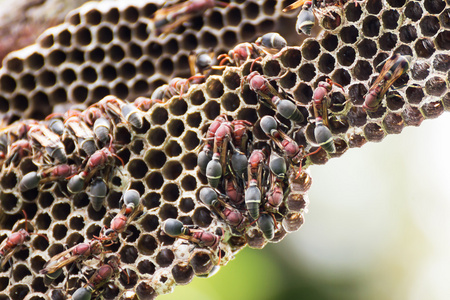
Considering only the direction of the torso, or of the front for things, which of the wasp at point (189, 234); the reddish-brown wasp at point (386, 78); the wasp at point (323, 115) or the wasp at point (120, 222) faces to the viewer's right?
the wasp at point (189, 234)

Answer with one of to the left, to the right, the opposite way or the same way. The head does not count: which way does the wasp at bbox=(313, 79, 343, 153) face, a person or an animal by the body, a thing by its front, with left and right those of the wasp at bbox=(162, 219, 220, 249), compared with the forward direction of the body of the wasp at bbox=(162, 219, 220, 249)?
to the left

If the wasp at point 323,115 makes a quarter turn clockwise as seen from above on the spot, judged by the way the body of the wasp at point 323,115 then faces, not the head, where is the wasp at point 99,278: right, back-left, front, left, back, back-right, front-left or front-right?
back

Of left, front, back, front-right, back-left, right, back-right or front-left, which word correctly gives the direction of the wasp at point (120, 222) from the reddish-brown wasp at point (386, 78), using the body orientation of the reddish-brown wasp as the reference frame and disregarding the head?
front-right

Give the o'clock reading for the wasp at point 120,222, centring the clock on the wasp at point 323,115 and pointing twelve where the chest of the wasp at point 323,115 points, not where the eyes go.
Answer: the wasp at point 120,222 is roughly at 9 o'clock from the wasp at point 323,115.

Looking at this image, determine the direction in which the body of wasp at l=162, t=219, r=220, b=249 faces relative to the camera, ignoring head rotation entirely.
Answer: to the viewer's right

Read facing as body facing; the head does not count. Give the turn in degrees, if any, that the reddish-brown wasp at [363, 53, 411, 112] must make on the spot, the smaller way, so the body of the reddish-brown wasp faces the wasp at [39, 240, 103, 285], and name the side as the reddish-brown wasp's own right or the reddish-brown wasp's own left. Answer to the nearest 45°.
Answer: approximately 45° to the reddish-brown wasp's own right

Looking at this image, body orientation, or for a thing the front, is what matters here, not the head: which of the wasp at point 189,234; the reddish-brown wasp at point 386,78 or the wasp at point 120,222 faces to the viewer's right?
the wasp at point 189,234

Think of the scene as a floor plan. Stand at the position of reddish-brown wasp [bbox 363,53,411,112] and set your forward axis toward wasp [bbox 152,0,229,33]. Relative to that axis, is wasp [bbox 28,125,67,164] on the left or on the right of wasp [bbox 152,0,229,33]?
left

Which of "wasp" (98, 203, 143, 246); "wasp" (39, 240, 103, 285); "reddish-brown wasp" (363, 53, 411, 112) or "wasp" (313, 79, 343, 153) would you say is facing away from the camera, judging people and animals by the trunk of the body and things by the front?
"wasp" (313, 79, 343, 153)

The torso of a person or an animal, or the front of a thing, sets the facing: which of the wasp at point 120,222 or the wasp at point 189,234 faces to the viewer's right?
the wasp at point 189,234

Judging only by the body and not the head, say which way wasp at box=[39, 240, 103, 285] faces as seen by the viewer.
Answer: to the viewer's right

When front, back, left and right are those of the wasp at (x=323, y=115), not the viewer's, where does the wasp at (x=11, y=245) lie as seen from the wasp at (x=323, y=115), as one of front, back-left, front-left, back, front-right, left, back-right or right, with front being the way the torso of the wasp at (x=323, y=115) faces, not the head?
left

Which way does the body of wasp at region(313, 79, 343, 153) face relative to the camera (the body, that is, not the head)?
away from the camera

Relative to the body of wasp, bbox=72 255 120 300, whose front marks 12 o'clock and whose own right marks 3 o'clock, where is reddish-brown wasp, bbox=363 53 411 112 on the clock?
The reddish-brown wasp is roughly at 12 o'clock from the wasp.
